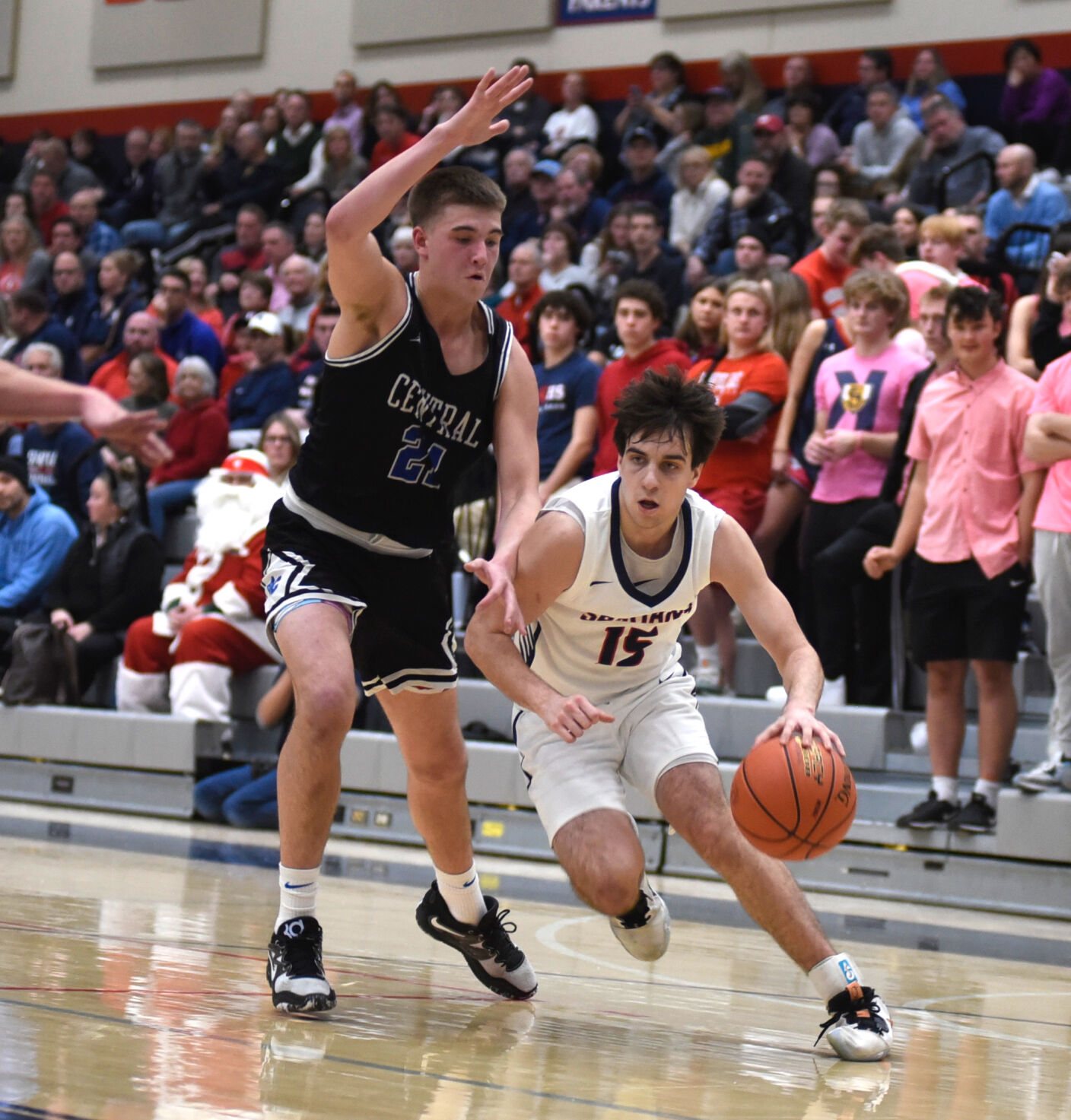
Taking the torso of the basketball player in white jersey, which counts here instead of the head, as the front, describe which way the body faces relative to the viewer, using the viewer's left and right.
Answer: facing the viewer

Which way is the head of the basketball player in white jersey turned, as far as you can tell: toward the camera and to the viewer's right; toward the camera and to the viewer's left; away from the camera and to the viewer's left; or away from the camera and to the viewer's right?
toward the camera and to the viewer's left

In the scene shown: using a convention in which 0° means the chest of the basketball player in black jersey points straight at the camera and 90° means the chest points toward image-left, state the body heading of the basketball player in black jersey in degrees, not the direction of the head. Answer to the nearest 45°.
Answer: approximately 315°

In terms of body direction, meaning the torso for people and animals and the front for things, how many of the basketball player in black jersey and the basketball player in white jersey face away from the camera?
0

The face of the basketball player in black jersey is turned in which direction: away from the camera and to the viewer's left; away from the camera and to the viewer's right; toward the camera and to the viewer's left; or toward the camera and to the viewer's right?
toward the camera and to the viewer's right
